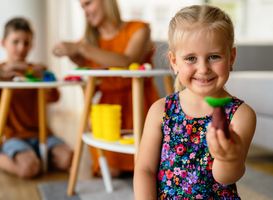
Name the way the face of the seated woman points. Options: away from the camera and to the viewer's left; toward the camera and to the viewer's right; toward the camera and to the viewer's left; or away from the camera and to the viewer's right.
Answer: toward the camera and to the viewer's left

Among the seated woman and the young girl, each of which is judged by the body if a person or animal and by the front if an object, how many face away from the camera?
0

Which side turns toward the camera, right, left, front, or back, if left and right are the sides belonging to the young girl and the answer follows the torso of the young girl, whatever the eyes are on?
front

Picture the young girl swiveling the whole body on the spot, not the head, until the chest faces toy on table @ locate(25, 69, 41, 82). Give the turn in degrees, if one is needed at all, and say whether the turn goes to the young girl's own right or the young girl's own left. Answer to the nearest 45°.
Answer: approximately 135° to the young girl's own right

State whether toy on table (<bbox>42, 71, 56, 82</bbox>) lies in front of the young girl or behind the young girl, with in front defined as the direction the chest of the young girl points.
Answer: behind

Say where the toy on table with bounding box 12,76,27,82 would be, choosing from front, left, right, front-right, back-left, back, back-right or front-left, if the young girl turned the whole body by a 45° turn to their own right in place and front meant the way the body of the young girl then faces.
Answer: right
